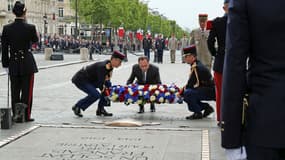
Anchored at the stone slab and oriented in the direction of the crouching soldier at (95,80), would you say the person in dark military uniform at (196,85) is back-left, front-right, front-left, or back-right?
front-right

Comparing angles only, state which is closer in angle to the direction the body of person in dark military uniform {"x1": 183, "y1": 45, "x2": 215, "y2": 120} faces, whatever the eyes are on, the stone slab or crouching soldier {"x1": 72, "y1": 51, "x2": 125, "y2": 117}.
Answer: the crouching soldier

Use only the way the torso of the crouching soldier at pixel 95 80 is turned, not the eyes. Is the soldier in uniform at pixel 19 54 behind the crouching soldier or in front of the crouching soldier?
behind

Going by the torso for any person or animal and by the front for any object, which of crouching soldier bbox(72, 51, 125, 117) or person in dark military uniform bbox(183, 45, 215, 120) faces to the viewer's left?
the person in dark military uniform

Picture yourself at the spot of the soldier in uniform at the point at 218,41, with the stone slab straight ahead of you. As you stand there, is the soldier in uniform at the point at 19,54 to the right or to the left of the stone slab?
right

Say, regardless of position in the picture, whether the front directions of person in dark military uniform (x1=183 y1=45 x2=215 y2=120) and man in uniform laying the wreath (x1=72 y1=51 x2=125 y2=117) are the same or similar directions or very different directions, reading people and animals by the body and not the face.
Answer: very different directions

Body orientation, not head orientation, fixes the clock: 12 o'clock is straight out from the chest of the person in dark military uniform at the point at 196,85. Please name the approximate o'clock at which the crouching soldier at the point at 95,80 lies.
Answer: The crouching soldier is roughly at 12 o'clock from the person in dark military uniform.

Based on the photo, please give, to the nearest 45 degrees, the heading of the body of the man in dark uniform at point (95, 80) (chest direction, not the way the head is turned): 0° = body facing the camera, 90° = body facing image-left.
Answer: approximately 270°

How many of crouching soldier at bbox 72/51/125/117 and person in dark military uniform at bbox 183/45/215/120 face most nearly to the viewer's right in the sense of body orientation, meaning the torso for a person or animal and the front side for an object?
1

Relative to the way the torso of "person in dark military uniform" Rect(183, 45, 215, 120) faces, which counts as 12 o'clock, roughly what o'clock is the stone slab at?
The stone slab is roughly at 10 o'clock from the person in dark military uniform.

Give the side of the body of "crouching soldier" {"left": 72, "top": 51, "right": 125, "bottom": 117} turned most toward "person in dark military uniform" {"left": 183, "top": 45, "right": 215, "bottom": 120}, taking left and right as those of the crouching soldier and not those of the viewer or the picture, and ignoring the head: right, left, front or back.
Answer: front

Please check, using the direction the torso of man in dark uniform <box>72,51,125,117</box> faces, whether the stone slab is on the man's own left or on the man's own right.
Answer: on the man's own right

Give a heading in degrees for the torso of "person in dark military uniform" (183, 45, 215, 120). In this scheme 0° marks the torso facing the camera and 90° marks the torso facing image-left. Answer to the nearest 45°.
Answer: approximately 90°

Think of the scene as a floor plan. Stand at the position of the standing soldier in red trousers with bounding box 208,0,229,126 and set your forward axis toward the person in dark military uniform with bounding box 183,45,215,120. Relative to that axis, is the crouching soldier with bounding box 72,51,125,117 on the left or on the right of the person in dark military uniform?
left
